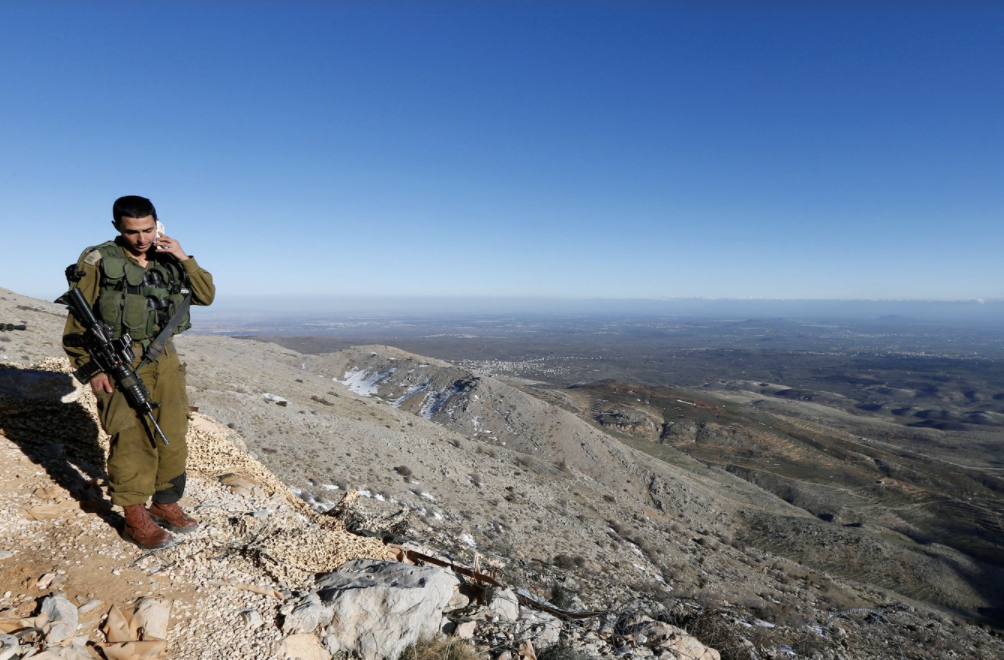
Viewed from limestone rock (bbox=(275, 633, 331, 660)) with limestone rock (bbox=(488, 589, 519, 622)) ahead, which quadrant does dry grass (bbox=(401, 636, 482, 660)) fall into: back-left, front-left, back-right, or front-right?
front-right

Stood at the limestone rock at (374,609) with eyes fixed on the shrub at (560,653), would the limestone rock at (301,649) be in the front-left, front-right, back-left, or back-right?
back-right

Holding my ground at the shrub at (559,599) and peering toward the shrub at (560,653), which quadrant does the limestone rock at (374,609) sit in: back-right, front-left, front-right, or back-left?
front-right

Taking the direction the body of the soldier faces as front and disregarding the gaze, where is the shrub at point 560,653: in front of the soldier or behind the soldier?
in front

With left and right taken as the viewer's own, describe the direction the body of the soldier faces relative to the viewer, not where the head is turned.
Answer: facing the viewer and to the right of the viewer

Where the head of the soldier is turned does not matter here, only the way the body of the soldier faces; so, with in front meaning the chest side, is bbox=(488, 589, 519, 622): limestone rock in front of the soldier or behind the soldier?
in front

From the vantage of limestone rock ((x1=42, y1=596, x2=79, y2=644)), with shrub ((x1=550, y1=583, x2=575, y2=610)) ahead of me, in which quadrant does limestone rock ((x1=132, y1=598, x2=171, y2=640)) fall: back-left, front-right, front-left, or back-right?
front-right
